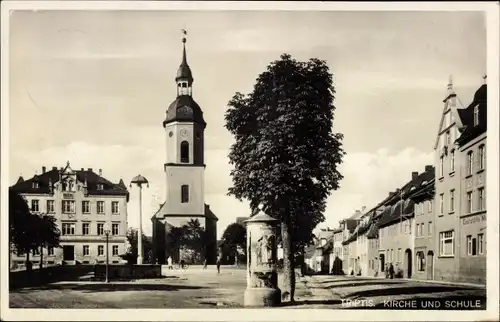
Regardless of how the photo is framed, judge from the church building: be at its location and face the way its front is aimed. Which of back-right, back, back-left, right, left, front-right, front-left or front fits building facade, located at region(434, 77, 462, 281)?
left

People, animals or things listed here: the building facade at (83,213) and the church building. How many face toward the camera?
2

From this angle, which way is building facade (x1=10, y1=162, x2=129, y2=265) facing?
toward the camera

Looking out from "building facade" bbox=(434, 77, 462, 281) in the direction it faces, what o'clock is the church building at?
The church building is roughly at 1 o'clock from the building facade.

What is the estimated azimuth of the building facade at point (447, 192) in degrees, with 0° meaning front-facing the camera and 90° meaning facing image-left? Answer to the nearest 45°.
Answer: approximately 45°

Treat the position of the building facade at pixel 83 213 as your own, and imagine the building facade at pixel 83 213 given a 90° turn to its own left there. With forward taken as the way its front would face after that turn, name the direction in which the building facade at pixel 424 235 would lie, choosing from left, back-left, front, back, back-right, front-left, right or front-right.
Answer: front

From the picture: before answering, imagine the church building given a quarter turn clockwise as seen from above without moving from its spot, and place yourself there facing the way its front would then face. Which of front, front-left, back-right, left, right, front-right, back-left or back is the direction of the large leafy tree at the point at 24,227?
front
